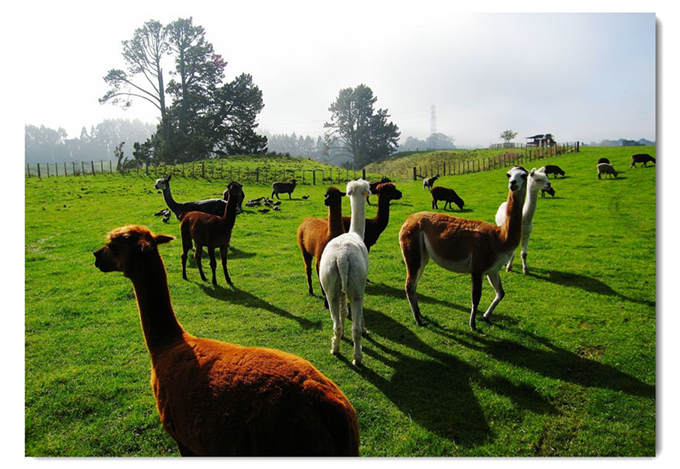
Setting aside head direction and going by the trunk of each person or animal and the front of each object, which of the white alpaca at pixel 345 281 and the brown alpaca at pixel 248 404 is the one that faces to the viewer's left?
the brown alpaca

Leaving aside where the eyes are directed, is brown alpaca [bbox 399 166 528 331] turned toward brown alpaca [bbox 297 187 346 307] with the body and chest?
no

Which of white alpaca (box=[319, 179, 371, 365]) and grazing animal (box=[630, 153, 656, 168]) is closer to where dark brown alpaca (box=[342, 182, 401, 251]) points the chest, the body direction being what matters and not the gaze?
the grazing animal

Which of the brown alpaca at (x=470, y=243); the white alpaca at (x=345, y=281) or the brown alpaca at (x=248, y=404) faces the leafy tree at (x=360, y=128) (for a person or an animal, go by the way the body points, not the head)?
the white alpaca

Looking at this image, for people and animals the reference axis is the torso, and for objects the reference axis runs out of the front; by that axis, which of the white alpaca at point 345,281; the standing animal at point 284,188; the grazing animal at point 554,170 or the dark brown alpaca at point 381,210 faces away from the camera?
the white alpaca

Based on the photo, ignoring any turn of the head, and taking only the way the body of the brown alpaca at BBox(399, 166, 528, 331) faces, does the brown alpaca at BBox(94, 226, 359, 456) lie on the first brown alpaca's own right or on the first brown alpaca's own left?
on the first brown alpaca's own right

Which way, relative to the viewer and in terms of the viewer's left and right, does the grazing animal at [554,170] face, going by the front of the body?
facing to the right of the viewer

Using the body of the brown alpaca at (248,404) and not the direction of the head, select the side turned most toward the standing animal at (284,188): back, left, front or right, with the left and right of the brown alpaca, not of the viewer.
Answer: right

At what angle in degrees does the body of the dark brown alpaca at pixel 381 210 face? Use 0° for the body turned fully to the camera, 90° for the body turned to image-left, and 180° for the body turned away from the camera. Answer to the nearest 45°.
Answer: approximately 270°

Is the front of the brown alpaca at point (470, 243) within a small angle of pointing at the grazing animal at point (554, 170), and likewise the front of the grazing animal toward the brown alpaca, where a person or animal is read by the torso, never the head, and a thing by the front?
no

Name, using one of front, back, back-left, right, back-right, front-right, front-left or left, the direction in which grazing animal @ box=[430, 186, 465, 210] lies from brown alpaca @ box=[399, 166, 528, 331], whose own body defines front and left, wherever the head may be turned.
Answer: left

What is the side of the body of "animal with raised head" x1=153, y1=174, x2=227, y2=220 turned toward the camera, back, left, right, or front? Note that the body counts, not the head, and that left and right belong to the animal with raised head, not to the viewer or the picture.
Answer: left

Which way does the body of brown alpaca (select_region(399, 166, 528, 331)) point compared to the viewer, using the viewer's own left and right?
facing to the right of the viewer
